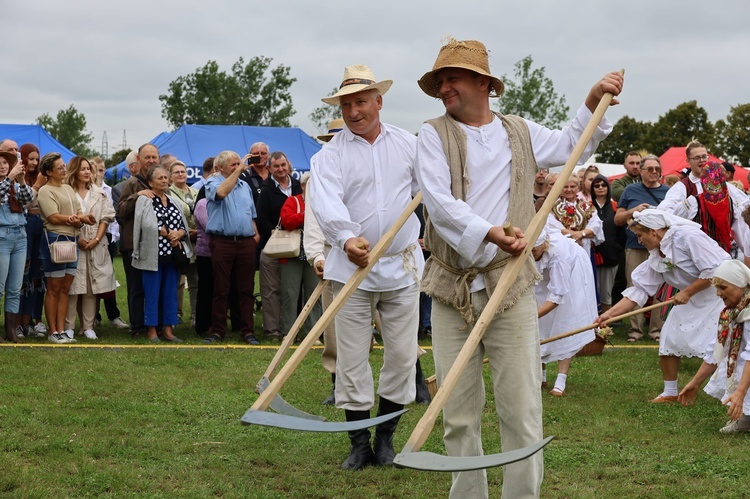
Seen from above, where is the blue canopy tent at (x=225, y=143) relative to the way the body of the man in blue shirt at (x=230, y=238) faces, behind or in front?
behind

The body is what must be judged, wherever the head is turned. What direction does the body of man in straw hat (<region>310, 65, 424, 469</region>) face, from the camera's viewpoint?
toward the camera

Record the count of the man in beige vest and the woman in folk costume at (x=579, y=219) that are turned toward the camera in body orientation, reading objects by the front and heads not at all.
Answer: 2

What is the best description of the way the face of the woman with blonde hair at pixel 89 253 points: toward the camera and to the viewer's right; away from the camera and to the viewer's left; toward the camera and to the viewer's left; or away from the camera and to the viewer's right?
toward the camera and to the viewer's right

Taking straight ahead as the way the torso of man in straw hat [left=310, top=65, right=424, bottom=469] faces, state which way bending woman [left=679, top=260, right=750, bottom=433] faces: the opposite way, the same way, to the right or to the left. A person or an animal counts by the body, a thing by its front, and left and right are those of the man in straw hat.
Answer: to the right

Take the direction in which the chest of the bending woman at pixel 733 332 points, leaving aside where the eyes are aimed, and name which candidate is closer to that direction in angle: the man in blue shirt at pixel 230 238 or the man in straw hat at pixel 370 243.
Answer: the man in straw hat

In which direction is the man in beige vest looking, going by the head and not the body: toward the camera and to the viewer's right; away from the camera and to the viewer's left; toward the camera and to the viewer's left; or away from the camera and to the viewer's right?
toward the camera and to the viewer's left

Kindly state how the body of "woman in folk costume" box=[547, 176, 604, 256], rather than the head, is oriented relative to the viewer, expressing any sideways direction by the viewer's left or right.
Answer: facing the viewer

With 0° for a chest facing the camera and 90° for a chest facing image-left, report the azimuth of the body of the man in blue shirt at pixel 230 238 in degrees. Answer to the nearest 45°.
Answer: approximately 315°

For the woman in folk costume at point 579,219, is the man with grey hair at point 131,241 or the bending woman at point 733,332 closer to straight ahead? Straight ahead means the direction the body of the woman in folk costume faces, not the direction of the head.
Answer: the bending woman

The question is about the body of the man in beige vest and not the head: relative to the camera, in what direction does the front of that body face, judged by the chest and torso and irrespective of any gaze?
toward the camera

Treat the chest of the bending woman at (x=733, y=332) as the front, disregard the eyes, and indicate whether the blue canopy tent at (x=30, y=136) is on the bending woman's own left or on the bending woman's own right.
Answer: on the bending woman's own right

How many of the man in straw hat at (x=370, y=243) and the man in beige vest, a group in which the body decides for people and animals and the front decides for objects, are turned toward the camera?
2

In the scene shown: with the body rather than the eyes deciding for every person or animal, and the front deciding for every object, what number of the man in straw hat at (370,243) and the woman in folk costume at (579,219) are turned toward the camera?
2

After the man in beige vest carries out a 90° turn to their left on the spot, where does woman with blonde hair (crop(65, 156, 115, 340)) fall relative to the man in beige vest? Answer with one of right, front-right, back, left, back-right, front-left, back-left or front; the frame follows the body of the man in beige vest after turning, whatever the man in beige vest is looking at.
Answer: back-left

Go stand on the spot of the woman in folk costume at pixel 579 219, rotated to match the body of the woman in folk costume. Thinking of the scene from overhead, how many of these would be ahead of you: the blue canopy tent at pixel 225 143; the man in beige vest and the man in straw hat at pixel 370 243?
2

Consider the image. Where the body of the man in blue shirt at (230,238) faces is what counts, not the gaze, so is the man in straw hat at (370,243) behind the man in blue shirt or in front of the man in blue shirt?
in front
